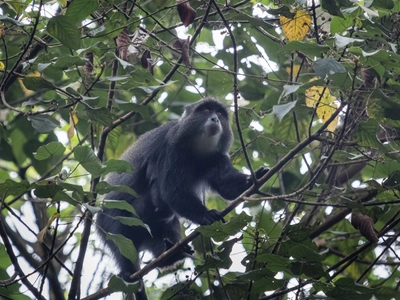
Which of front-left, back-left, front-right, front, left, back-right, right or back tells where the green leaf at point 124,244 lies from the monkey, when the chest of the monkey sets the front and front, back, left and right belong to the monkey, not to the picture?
front-right

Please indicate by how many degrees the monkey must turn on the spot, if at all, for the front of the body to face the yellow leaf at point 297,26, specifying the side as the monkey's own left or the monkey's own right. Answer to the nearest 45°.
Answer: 0° — it already faces it

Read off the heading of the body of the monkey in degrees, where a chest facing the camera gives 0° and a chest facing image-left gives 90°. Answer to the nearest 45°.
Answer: approximately 315°
